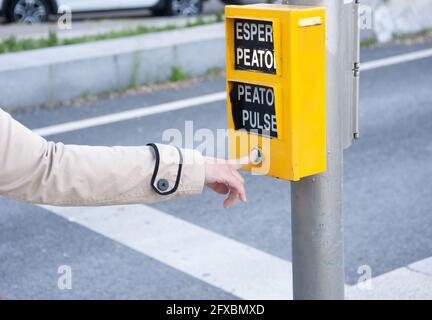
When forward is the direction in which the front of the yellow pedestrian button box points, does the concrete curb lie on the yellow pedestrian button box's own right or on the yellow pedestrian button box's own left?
on the yellow pedestrian button box's own right

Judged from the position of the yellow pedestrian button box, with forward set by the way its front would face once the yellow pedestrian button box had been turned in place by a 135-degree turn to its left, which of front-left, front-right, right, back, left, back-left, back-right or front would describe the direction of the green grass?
left

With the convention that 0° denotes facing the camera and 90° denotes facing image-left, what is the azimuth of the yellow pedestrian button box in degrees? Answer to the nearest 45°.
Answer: approximately 45°
